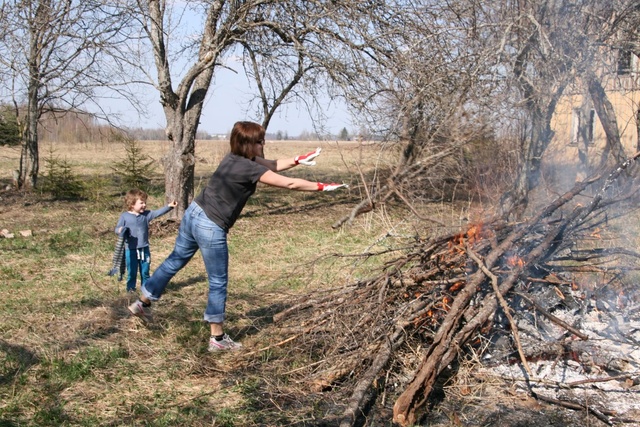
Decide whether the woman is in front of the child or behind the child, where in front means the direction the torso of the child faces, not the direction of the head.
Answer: in front

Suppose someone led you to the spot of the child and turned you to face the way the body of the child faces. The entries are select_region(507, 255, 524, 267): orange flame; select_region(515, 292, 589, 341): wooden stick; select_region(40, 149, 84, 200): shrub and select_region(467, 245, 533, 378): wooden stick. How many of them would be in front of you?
3

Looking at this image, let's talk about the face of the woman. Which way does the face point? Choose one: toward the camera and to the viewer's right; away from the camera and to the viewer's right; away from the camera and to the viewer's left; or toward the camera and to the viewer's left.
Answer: away from the camera and to the viewer's right

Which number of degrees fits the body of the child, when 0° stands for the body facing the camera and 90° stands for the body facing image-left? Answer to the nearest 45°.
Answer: approximately 315°

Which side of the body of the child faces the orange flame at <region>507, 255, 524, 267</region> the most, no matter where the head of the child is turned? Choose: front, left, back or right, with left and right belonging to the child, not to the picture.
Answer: front

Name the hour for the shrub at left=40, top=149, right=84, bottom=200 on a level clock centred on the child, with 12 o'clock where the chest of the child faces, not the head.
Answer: The shrub is roughly at 7 o'clock from the child.

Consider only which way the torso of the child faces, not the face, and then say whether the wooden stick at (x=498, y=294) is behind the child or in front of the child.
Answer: in front

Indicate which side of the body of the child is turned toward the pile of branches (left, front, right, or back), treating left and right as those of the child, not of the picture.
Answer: front

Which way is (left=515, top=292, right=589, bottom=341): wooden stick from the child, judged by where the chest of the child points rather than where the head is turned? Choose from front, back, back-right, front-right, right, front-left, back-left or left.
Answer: front

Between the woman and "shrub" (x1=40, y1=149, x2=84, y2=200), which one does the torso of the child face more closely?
the woman
